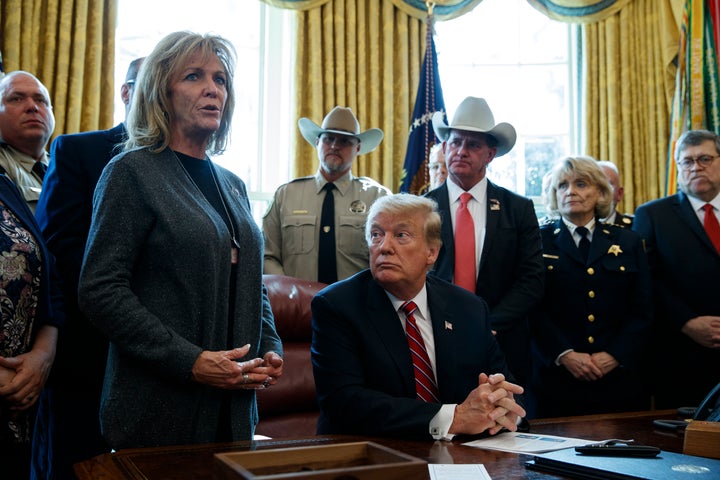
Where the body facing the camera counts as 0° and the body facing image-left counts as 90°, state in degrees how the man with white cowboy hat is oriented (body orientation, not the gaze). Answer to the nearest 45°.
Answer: approximately 45°

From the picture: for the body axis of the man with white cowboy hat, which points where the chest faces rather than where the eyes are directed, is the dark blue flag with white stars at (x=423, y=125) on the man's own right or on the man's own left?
on the man's own right

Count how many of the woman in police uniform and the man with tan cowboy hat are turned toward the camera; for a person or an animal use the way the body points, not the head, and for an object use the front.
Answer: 2

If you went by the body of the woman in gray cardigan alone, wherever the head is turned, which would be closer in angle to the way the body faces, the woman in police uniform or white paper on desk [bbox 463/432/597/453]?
the white paper on desk

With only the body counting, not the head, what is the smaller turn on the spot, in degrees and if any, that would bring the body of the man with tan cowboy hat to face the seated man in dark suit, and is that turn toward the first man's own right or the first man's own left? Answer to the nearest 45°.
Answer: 0° — they already face them

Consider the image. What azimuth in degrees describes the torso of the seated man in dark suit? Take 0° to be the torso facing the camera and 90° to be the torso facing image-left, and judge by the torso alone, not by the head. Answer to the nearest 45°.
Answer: approximately 315°

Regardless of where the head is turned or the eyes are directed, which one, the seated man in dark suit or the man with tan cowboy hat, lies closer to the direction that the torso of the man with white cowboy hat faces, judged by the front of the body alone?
the seated man in dark suit

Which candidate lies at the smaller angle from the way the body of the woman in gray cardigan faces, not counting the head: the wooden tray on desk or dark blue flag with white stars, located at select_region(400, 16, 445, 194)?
the wooden tray on desk

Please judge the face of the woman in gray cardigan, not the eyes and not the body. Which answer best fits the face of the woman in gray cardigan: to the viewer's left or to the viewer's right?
to the viewer's right

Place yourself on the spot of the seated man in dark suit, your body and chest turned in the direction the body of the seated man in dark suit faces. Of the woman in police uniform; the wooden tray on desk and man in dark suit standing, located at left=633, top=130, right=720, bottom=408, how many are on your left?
2

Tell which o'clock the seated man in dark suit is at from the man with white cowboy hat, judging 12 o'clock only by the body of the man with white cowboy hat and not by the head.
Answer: The seated man in dark suit is roughly at 11 o'clock from the man with white cowboy hat.

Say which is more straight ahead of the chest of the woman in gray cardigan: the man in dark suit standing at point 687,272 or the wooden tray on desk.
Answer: the wooden tray on desk
